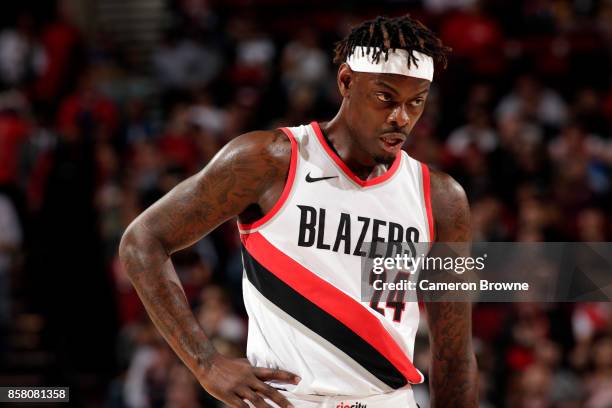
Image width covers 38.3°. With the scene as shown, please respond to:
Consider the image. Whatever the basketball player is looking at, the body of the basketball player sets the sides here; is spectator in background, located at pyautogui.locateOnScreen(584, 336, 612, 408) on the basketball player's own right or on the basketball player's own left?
on the basketball player's own left

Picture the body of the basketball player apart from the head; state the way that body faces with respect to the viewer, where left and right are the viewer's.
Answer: facing the viewer and to the right of the viewer

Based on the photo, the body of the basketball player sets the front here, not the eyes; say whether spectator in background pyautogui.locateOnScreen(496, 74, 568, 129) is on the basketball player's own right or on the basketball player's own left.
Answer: on the basketball player's own left

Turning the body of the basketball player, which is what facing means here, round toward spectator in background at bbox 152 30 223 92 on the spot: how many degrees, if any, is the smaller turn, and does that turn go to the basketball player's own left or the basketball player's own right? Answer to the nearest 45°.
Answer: approximately 135° to the basketball player's own left

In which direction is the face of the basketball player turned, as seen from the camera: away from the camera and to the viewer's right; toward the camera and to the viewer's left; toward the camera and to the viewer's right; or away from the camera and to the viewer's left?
toward the camera and to the viewer's right

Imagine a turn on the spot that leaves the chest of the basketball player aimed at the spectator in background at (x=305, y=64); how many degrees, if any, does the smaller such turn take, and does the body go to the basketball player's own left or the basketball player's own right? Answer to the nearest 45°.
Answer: approximately 135° to the basketball player's own left

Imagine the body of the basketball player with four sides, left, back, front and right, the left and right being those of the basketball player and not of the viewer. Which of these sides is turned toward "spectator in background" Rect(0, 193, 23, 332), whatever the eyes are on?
back

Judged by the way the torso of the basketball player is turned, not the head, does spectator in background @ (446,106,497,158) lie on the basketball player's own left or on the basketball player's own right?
on the basketball player's own left

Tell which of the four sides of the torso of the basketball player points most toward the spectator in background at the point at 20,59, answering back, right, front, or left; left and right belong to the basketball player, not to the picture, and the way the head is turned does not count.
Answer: back
